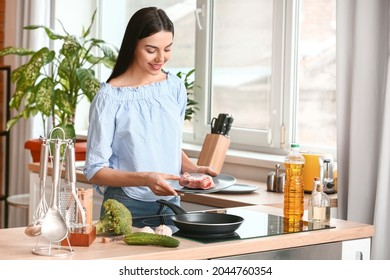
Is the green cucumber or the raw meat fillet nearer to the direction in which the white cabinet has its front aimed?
the green cucumber

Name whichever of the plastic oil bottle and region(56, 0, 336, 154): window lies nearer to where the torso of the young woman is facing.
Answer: the plastic oil bottle

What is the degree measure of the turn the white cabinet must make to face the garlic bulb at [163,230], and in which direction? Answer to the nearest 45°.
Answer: approximately 45° to its right

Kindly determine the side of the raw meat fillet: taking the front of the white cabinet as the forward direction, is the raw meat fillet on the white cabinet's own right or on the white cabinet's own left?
on the white cabinet's own right

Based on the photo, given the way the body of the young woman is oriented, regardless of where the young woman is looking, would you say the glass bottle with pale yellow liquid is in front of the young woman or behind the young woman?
in front

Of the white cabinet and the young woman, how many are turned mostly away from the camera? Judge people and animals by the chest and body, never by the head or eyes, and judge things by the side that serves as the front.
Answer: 0

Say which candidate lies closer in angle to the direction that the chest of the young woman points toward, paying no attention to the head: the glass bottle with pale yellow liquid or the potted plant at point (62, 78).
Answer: the glass bottle with pale yellow liquid

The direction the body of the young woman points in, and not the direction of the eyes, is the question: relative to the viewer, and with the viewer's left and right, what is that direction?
facing the viewer and to the right of the viewer

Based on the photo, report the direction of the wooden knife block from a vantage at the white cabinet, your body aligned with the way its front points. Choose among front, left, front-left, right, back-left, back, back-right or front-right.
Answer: back-right

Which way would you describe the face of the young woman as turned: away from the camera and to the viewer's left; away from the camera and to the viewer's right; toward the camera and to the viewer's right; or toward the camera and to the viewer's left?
toward the camera and to the viewer's right
